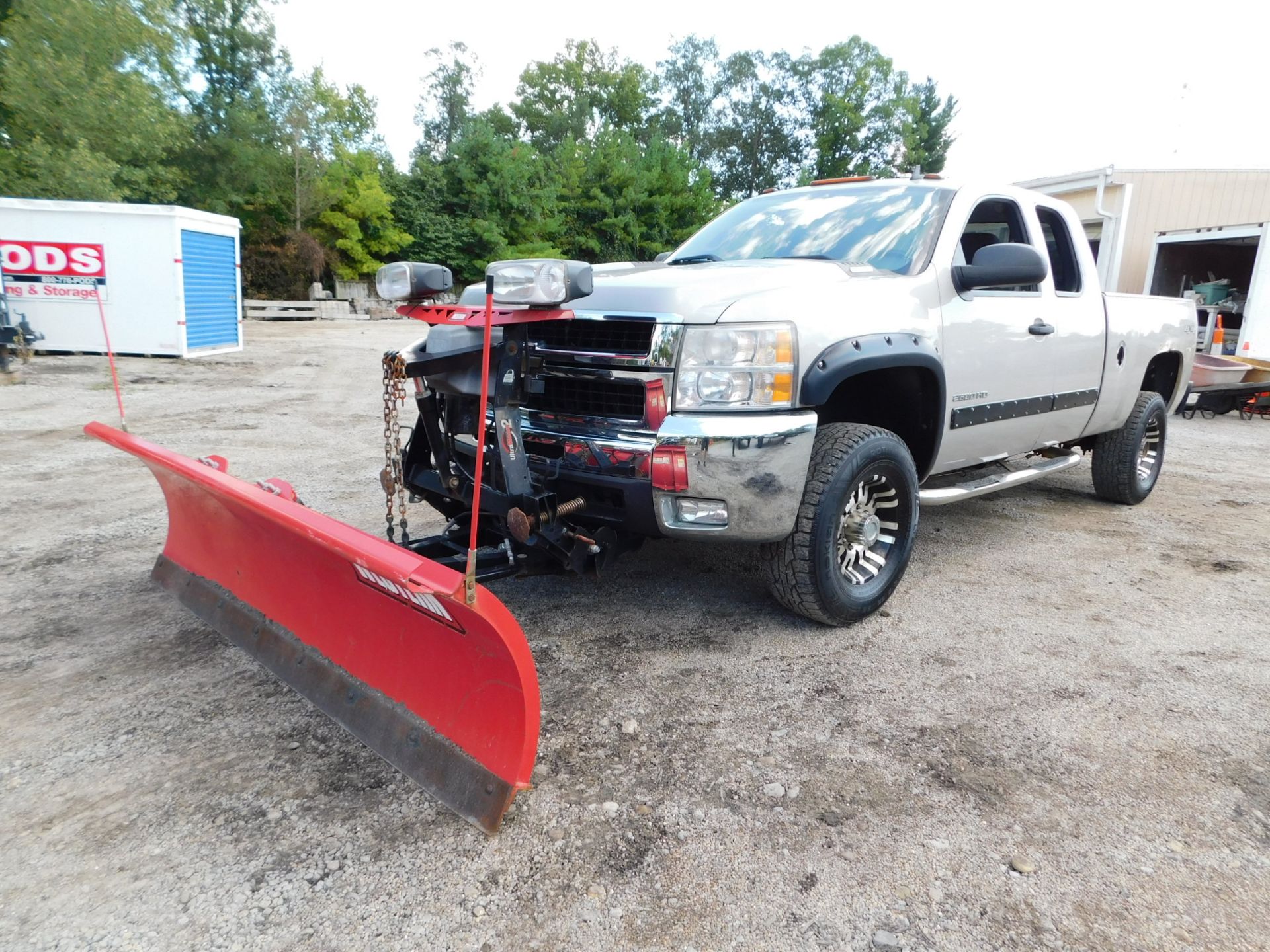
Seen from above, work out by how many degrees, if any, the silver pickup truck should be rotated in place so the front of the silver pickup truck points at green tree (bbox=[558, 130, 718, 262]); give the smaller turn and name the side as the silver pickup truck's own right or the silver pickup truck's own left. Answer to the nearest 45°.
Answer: approximately 135° to the silver pickup truck's own right

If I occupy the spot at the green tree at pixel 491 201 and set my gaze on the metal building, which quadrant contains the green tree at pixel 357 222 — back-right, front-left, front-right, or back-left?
back-right

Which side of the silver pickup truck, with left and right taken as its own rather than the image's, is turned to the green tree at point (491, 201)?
right

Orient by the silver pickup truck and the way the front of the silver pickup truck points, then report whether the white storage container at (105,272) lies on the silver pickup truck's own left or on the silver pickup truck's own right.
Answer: on the silver pickup truck's own right

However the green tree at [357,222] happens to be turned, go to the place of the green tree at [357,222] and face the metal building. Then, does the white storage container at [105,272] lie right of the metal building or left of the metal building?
right

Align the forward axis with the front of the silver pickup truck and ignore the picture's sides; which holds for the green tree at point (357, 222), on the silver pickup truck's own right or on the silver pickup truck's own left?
on the silver pickup truck's own right

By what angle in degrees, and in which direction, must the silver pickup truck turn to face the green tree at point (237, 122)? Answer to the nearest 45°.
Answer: approximately 90° to its right

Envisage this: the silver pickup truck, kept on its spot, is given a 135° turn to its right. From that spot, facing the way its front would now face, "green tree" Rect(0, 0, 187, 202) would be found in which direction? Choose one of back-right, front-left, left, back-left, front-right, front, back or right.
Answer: front-left

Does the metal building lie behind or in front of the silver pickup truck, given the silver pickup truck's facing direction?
behind

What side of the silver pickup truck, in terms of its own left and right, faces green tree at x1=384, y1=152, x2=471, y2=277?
right

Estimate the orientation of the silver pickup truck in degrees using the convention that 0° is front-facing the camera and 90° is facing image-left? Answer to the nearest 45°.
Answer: approximately 45°
